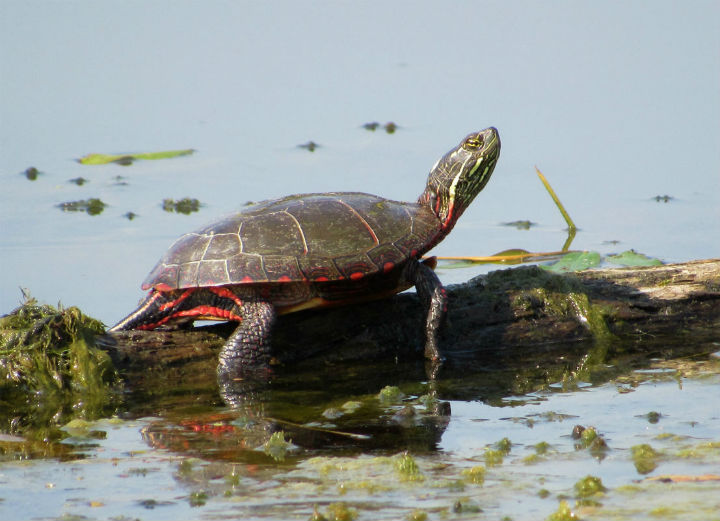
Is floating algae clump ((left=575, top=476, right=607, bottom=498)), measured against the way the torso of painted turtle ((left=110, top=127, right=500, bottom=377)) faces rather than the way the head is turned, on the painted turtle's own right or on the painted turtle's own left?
on the painted turtle's own right

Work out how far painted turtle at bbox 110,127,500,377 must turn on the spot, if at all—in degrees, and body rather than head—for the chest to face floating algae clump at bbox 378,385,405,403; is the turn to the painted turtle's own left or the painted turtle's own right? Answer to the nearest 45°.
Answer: approximately 45° to the painted turtle's own right

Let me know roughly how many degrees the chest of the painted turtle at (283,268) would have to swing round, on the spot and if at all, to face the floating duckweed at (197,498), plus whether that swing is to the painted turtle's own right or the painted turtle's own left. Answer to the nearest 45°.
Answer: approximately 90° to the painted turtle's own right

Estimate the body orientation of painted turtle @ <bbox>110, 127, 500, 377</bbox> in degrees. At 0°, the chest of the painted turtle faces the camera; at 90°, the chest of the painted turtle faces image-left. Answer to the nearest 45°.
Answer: approximately 270°

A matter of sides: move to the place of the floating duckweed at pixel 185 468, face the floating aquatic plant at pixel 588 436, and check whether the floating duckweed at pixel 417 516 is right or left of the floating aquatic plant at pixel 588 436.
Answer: right

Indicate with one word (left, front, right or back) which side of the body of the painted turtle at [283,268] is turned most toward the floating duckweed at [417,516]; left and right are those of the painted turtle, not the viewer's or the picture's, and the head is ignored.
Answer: right

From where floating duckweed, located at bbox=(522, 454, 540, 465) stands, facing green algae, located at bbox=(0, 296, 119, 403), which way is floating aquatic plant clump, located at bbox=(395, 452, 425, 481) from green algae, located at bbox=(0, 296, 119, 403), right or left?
left

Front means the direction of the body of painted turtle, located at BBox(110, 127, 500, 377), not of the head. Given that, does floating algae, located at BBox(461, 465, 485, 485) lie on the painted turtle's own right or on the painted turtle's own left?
on the painted turtle's own right
